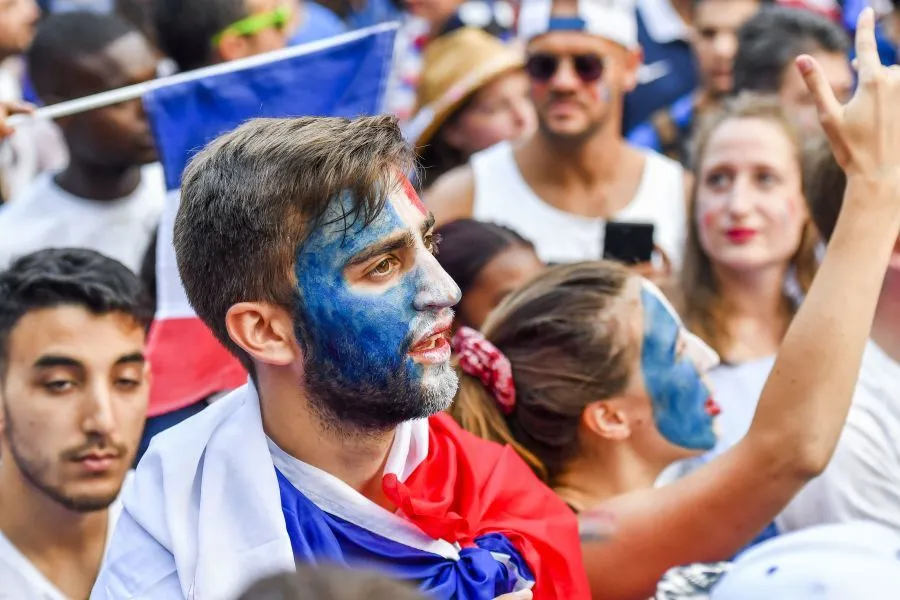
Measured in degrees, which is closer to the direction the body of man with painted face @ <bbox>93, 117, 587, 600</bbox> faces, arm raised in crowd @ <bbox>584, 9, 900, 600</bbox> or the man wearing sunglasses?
the arm raised in crowd

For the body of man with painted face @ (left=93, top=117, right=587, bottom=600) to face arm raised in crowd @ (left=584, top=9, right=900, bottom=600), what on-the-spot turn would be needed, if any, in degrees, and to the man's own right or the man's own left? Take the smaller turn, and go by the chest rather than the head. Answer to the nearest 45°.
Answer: approximately 45° to the man's own left

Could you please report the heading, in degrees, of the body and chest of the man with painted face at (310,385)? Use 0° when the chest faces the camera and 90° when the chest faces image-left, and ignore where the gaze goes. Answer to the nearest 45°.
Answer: approximately 315°

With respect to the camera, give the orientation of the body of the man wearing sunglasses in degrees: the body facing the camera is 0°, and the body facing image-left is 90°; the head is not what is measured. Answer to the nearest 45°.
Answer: approximately 0°
